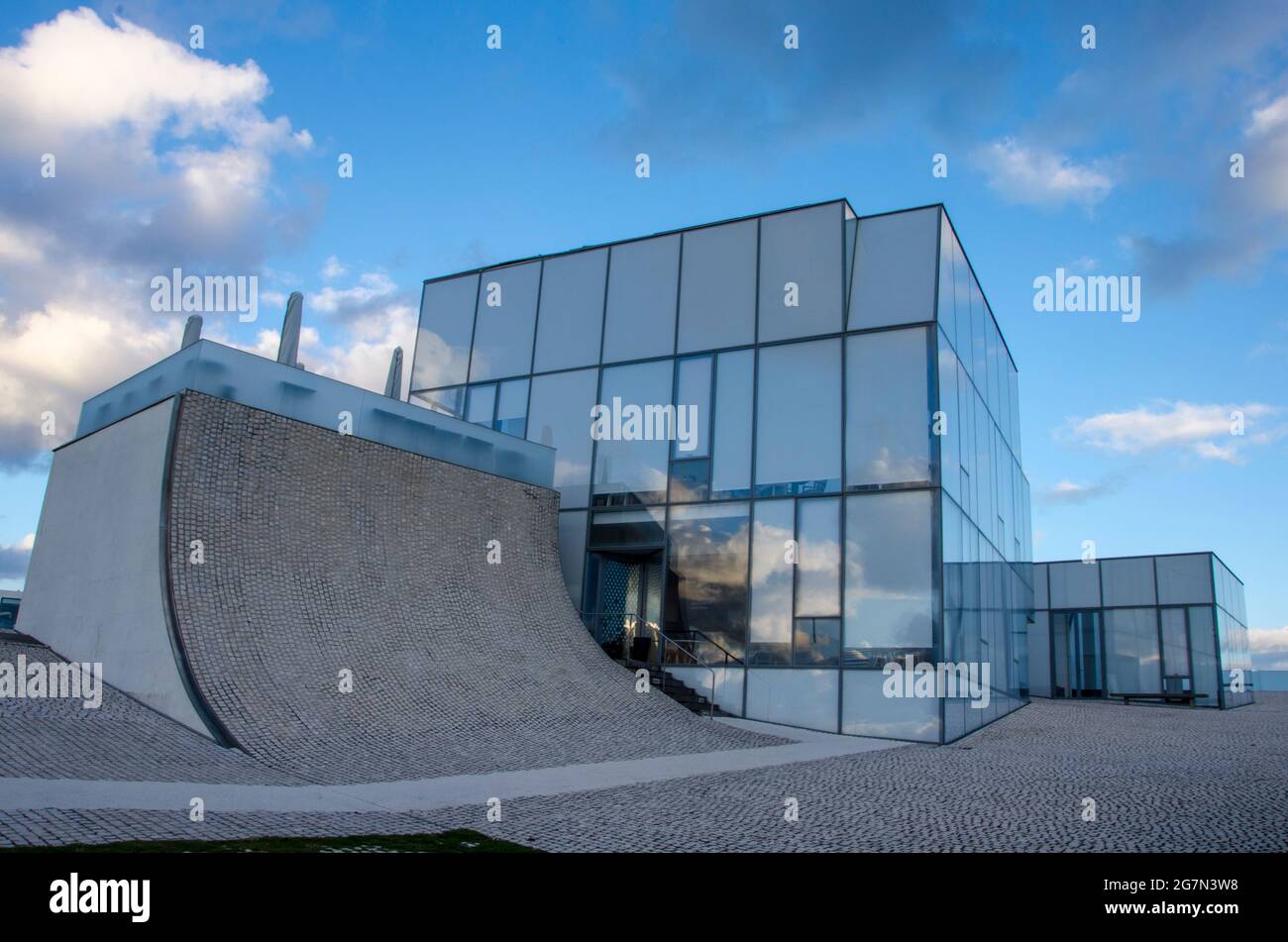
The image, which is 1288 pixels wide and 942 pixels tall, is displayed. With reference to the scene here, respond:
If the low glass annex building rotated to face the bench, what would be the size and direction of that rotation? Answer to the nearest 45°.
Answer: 0° — it already faces it

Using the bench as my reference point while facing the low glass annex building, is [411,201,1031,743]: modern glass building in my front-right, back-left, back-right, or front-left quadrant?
back-left

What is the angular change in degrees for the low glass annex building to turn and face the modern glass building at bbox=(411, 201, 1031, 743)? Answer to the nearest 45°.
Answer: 0° — it already faces it

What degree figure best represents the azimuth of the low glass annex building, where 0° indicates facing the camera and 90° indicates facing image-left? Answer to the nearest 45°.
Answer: approximately 0°
